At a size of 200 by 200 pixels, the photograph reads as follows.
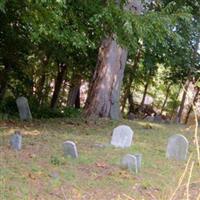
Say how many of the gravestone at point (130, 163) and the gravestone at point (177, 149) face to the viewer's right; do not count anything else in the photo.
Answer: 0

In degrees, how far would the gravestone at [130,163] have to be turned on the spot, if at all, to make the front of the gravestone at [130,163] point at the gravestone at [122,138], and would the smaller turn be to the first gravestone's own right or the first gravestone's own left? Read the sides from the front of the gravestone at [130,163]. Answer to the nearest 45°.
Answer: approximately 135° to the first gravestone's own right

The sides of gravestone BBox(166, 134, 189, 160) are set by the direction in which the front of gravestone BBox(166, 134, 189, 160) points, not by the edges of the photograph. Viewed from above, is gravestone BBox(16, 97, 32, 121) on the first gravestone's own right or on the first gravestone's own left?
on the first gravestone's own right

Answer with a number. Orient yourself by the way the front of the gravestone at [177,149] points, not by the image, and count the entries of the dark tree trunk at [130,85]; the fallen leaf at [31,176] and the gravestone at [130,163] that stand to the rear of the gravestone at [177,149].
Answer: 1

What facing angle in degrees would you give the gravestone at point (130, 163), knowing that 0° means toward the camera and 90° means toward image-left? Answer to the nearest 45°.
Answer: approximately 45°

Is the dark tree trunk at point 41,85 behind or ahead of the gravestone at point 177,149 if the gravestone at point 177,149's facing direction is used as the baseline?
behind

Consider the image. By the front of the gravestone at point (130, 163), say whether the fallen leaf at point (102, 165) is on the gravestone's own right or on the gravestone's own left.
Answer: on the gravestone's own right

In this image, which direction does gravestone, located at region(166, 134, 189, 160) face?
toward the camera

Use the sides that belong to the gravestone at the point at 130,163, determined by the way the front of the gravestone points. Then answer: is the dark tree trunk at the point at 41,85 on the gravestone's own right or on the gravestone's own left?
on the gravestone's own right

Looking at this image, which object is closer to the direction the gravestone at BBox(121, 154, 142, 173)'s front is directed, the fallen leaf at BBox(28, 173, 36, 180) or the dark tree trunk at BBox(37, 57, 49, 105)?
the fallen leaf

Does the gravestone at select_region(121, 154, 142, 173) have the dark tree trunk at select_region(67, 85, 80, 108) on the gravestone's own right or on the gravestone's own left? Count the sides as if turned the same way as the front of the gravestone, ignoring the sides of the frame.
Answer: on the gravestone's own right

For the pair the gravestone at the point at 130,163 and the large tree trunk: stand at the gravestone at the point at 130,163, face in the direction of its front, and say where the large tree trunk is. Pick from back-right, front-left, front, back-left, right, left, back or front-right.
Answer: back-right

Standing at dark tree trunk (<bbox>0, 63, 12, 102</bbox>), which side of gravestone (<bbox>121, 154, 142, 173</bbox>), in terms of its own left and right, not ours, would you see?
right

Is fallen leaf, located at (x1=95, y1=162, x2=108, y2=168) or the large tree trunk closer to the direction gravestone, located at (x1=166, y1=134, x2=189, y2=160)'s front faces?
the fallen leaf

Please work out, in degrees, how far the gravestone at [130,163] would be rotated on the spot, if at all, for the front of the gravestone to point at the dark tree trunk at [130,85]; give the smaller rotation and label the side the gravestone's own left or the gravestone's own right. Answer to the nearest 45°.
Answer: approximately 135° to the gravestone's own right
